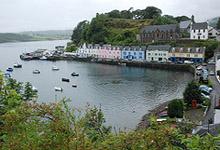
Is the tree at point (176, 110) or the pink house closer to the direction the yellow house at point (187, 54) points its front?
the tree

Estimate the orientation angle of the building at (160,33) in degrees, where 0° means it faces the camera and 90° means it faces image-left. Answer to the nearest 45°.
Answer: approximately 0°

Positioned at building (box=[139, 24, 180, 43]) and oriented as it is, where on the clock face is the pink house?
The pink house is roughly at 3 o'clock from the building.

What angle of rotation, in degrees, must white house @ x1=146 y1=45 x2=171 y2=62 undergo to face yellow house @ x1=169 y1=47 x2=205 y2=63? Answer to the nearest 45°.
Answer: approximately 45° to its left

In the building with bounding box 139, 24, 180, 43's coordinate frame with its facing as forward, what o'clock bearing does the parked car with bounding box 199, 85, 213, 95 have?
The parked car is roughly at 12 o'clock from the building.

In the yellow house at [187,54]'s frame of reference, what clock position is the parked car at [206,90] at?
The parked car is roughly at 12 o'clock from the yellow house.

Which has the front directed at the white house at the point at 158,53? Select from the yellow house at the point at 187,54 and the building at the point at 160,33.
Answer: the building

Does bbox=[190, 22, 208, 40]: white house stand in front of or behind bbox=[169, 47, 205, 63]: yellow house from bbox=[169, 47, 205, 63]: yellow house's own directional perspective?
behind

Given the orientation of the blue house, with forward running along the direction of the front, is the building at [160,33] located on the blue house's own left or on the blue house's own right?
on the blue house's own left

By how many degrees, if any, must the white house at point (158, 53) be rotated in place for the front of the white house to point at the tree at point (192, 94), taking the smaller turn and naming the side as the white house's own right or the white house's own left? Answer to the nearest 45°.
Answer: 0° — it already faces it

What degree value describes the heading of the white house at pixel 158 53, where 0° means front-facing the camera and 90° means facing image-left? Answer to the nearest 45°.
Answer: approximately 0°
